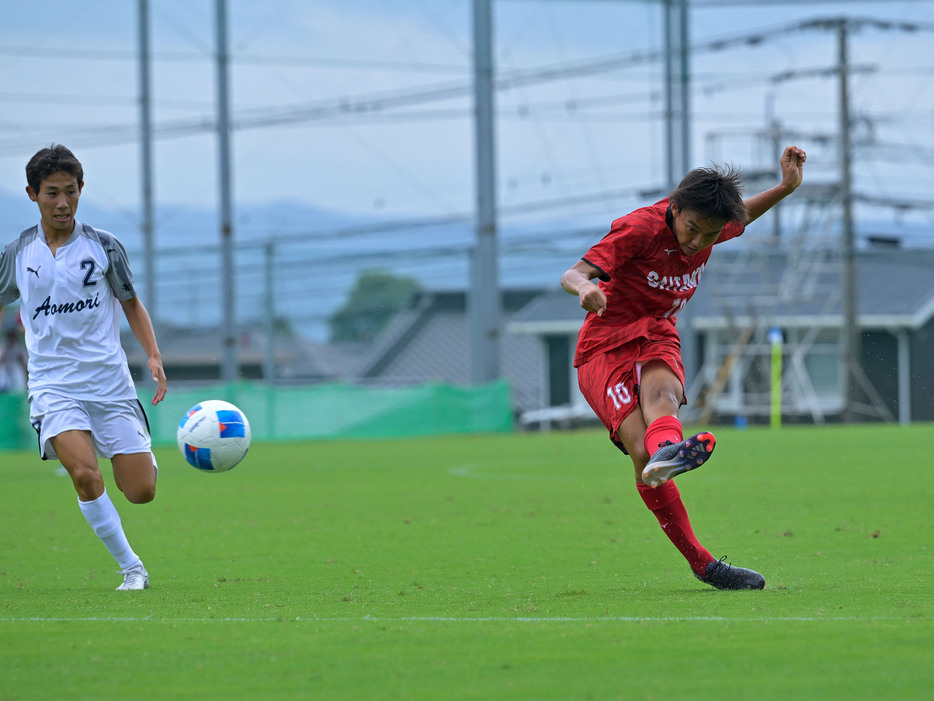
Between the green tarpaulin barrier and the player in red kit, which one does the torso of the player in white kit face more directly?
the player in red kit

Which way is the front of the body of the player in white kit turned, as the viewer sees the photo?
toward the camera

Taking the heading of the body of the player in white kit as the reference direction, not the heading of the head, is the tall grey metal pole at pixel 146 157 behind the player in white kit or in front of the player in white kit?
behind

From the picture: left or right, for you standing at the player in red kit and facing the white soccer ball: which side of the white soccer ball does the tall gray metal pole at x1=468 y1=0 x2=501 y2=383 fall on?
right

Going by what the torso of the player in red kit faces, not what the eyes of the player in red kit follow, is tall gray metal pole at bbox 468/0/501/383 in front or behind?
behind

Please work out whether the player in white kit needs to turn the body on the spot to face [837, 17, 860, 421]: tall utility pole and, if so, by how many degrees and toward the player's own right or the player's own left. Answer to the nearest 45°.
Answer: approximately 135° to the player's own left
